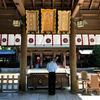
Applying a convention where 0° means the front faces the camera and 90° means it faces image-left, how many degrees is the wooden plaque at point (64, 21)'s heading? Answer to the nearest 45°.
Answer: approximately 0°

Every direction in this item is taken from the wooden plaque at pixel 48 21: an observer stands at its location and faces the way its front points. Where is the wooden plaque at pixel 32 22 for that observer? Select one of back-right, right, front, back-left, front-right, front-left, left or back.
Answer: right

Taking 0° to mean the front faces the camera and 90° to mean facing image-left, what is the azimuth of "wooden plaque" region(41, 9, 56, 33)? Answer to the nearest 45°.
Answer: approximately 0°

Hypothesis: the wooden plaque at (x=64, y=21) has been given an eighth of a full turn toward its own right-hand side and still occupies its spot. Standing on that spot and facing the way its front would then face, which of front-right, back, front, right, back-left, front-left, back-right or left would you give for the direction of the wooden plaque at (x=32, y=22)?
front-right

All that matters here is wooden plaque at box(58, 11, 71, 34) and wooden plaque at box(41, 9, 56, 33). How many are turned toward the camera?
2

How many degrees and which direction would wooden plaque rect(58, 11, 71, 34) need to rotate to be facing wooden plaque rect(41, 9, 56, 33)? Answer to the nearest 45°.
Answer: approximately 90° to its right

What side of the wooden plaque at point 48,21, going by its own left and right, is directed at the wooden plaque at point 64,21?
left
